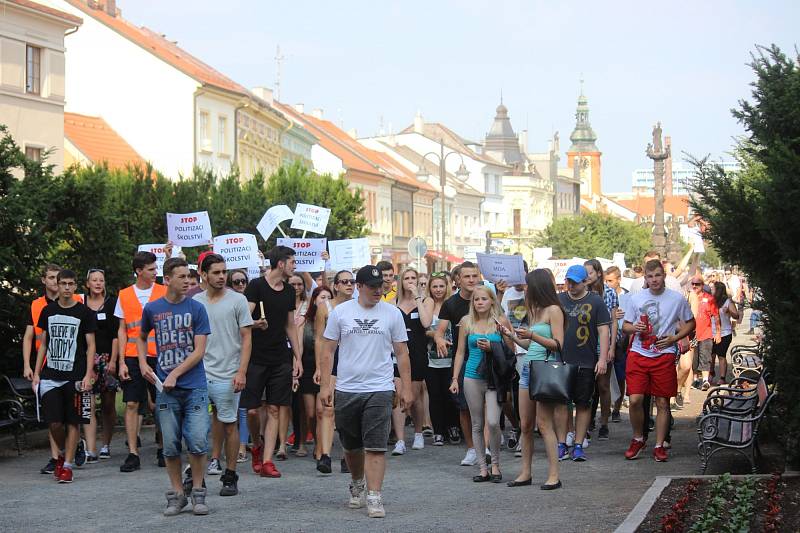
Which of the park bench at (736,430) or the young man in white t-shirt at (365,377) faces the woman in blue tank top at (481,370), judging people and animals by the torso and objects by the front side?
the park bench

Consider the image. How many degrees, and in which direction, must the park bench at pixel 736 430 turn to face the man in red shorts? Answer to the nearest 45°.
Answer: approximately 45° to its right

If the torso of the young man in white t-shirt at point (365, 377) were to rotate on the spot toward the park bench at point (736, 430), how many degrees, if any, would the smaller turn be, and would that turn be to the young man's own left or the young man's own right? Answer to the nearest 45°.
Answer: approximately 90° to the young man's own left

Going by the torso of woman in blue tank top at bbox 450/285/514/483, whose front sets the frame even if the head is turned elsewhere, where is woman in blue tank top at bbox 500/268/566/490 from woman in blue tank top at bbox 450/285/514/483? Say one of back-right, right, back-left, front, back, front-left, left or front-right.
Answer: front-left

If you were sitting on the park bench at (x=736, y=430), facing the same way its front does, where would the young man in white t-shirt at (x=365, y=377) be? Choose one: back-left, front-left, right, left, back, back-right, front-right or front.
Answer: front-left

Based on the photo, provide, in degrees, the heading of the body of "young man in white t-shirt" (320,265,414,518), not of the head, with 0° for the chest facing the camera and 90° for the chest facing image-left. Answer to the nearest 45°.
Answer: approximately 0°

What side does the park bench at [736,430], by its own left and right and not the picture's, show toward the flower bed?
left

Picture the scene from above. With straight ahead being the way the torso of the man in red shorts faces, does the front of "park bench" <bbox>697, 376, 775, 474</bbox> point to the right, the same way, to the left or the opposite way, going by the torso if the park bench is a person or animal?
to the right
